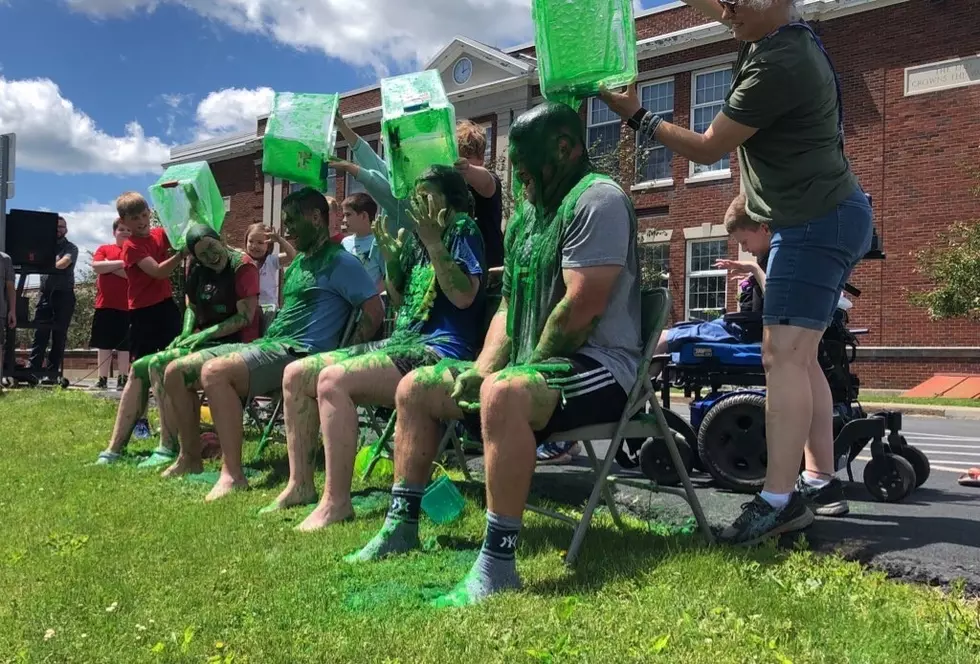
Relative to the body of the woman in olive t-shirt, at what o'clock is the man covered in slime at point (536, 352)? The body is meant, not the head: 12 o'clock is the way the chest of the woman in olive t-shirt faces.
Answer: The man covered in slime is roughly at 11 o'clock from the woman in olive t-shirt.

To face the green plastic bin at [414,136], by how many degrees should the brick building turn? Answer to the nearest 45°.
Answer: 0° — it already faces it

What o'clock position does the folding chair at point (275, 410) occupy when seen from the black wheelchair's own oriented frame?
The folding chair is roughly at 12 o'clock from the black wheelchair.

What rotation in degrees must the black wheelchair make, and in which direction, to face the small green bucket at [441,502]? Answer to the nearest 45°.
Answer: approximately 45° to its left

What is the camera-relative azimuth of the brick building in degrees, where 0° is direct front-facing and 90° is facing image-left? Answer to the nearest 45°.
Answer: approximately 45°

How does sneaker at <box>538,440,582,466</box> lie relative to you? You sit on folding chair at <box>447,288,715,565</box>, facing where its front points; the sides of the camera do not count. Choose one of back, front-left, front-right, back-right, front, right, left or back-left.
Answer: back-right

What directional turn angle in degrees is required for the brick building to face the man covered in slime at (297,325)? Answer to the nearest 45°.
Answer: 0° — it already faces them

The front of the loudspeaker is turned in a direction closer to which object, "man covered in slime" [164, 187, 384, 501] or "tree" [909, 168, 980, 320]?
the man covered in slime

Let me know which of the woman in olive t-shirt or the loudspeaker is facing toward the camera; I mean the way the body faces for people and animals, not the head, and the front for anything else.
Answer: the loudspeaker

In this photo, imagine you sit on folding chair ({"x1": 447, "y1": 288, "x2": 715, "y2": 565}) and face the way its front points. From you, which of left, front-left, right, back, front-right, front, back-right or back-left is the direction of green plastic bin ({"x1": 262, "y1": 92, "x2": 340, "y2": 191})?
right

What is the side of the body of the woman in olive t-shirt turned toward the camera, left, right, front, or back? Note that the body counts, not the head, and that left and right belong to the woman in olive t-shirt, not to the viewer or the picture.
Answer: left

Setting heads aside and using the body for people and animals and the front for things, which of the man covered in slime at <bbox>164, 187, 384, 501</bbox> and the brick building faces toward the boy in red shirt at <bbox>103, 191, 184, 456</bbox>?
the brick building
